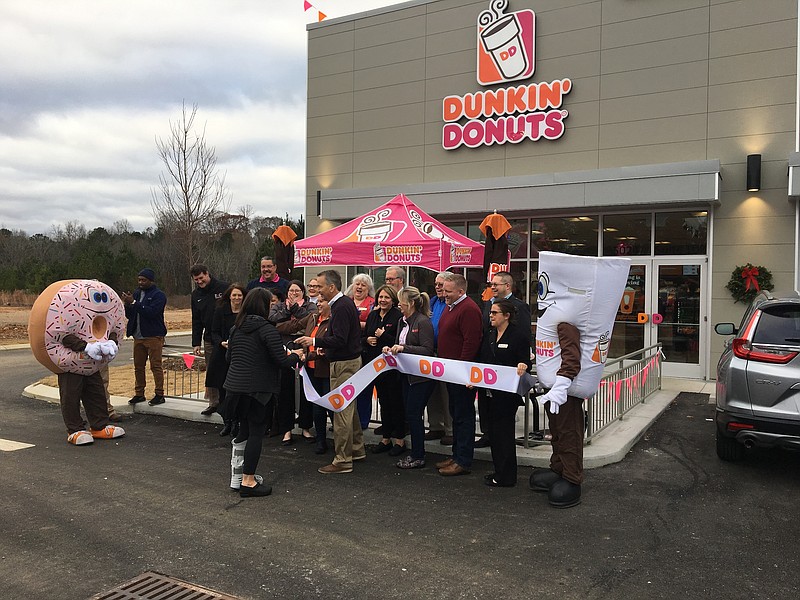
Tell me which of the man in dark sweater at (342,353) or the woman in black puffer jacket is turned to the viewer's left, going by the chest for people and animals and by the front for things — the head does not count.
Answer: the man in dark sweater

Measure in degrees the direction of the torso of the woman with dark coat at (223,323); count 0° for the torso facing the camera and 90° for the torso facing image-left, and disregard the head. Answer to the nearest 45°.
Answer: approximately 315°

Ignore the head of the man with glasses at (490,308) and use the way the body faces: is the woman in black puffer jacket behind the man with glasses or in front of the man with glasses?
in front

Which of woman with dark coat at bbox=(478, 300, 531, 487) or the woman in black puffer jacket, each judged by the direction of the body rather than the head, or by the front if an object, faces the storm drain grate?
the woman with dark coat

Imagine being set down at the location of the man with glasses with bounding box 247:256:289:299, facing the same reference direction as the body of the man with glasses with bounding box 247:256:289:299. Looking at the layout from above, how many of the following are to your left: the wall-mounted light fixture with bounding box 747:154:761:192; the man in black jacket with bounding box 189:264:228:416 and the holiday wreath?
2

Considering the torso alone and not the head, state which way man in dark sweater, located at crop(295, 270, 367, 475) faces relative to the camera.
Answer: to the viewer's left

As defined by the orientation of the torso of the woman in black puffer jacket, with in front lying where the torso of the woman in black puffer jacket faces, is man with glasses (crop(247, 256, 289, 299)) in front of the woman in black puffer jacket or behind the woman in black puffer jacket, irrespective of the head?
in front

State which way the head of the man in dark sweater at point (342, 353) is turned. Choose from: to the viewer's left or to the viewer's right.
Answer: to the viewer's left

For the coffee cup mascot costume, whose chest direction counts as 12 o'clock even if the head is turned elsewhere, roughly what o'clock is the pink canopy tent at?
The pink canopy tent is roughly at 2 o'clock from the coffee cup mascot costume.

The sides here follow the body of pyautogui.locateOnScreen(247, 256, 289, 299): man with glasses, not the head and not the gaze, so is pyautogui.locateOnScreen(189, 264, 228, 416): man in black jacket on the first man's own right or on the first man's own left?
on the first man's own right

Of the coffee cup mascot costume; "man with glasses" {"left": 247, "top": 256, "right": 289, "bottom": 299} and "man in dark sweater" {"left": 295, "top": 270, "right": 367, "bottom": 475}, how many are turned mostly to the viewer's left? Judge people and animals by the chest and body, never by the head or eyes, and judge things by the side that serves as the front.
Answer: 2
